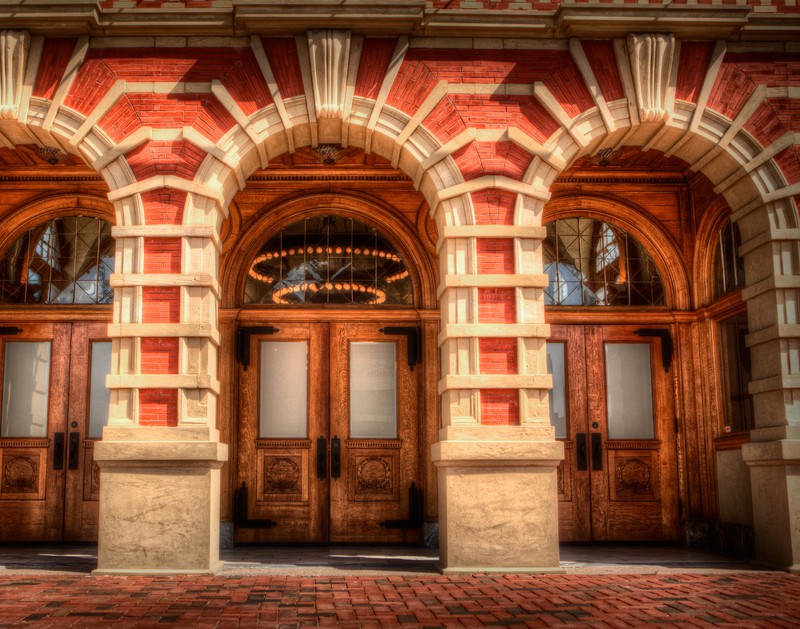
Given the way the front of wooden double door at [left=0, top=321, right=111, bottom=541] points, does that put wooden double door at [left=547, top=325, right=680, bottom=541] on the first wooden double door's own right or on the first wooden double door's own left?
on the first wooden double door's own left

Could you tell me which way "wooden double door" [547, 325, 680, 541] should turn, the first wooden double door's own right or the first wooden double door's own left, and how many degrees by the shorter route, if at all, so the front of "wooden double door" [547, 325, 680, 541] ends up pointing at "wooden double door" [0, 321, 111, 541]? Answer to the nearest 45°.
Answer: approximately 90° to the first wooden double door's own right

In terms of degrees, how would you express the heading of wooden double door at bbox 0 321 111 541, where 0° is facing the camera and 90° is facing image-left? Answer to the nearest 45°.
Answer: approximately 0°

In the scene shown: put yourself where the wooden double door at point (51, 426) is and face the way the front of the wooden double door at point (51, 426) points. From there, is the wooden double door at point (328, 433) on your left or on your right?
on your left

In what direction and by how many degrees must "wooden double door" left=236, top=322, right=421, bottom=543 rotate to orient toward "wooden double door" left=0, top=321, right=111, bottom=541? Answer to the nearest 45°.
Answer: approximately 90° to its right

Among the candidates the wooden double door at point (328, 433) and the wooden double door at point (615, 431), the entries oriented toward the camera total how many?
2

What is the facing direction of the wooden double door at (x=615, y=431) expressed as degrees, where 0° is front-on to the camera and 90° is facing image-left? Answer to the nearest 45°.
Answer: approximately 0°
